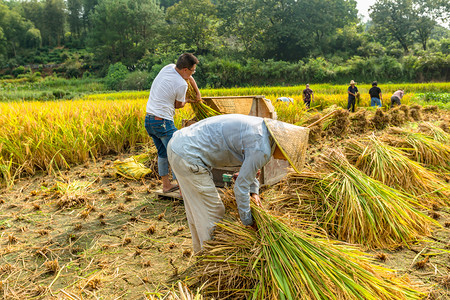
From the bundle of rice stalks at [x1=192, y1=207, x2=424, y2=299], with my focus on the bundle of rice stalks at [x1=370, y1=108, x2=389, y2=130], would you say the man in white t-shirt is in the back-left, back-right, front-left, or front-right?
front-left

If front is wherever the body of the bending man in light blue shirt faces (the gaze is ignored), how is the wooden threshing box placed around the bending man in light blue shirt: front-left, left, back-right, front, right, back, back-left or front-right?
left

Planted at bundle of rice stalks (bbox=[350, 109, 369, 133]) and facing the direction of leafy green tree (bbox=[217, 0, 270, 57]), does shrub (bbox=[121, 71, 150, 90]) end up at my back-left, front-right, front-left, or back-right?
front-left

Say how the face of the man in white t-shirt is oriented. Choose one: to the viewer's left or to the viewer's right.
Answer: to the viewer's right

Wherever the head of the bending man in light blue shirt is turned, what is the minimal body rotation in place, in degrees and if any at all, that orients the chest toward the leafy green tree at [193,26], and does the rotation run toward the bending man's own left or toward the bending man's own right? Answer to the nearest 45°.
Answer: approximately 90° to the bending man's own left

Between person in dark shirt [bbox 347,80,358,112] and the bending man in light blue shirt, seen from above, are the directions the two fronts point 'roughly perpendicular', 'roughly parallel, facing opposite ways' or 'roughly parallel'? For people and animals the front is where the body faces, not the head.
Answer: roughly perpendicular

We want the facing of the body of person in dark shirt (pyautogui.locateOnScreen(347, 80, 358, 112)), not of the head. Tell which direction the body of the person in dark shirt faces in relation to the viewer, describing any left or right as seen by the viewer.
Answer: facing the viewer

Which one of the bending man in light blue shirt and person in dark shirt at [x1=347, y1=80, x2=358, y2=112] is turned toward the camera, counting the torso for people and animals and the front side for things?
the person in dark shirt

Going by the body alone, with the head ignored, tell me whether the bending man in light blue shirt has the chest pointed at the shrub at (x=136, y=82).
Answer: no

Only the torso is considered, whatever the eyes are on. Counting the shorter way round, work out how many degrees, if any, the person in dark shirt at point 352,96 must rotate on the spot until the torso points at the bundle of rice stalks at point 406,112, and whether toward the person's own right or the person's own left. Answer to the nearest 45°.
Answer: approximately 45° to the person's own left

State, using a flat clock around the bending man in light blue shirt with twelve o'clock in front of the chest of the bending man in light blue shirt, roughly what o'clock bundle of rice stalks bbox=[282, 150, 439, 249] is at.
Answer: The bundle of rice stalks is roughly at 11 o'clock from the bending man in light blue shirt.

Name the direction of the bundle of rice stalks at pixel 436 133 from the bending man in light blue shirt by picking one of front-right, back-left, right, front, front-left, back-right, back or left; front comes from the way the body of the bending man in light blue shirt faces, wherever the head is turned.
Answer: front-left

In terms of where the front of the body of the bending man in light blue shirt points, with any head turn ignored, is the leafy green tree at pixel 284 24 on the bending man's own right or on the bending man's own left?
on the bending man's own left

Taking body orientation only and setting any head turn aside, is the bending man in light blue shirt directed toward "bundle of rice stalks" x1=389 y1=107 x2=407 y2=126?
no

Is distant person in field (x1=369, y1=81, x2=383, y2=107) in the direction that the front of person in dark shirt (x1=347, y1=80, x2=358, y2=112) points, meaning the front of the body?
no

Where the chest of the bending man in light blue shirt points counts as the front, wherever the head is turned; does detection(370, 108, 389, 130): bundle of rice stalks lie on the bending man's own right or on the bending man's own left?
on the bending man's own left

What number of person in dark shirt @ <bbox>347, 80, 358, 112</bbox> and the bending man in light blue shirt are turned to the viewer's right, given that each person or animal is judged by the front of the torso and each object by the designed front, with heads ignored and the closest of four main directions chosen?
1

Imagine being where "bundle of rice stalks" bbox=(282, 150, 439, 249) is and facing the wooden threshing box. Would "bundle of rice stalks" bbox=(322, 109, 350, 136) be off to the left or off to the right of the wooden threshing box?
right

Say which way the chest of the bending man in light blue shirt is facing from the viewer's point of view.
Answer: to the viewer's right
